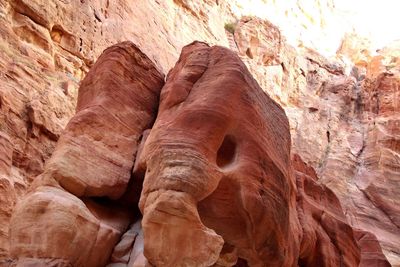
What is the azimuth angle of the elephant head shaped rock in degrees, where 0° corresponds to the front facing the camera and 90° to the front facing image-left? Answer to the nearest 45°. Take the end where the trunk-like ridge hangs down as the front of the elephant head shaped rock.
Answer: approximately 45°
